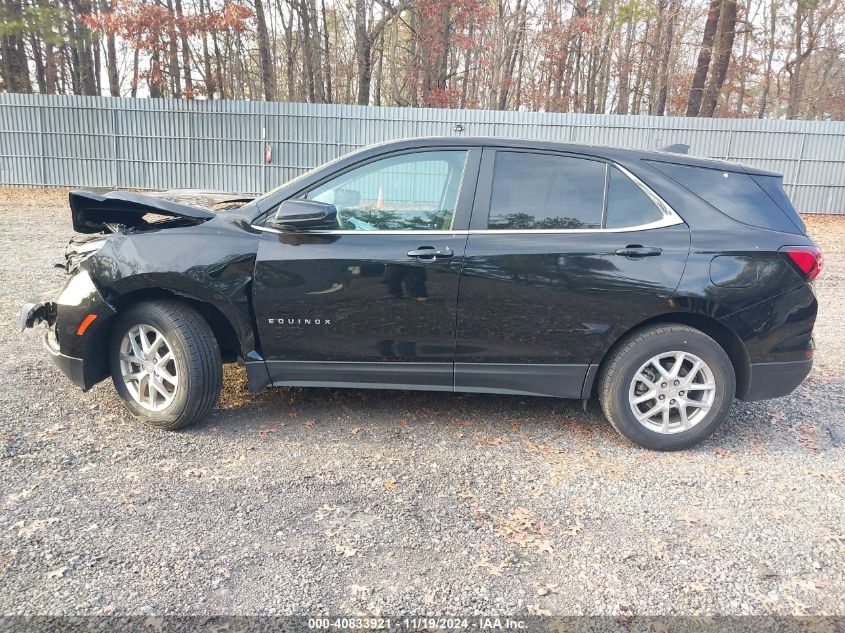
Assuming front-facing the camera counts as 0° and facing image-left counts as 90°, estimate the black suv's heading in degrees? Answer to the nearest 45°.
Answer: approximately 90°

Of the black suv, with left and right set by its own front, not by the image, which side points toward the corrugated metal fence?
right

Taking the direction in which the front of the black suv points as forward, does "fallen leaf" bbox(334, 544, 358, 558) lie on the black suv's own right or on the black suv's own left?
on the black suv's own left
